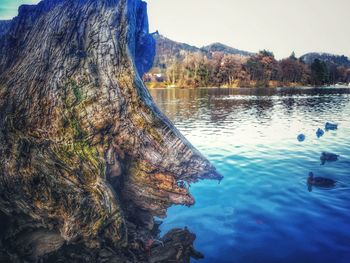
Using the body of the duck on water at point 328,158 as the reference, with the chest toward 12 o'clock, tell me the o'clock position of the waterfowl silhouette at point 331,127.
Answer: The waterfowl silhouette is roughly at 3 o'clock from the duck on water.

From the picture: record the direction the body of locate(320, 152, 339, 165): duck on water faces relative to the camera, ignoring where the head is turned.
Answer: to the viewer's left

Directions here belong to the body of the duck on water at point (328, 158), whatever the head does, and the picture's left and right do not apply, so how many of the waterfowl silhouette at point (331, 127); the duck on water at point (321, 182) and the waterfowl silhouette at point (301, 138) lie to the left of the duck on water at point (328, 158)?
1

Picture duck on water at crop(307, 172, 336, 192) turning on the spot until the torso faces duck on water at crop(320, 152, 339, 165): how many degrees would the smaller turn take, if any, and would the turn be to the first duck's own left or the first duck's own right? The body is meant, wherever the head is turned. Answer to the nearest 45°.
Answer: approximately 90° to the first duck's own right

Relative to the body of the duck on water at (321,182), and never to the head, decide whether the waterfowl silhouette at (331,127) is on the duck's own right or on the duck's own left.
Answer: on the duck's own right

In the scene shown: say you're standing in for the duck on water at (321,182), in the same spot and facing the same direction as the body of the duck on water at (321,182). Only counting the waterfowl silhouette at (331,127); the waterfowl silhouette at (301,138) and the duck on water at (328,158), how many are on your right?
3

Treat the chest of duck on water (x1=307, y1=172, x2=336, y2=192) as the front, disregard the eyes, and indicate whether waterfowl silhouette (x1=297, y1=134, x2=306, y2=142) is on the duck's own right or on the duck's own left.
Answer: on the duck's own right

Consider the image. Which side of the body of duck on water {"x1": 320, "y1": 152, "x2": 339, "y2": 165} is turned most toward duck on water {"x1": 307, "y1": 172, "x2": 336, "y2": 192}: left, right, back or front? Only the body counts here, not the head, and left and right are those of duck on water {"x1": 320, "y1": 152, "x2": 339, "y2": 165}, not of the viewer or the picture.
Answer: left

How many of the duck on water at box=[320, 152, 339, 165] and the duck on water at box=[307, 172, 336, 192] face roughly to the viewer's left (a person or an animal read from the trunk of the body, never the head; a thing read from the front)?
2

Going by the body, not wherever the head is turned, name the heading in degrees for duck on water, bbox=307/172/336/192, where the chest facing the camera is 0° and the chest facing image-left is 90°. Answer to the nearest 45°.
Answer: approximately 90°

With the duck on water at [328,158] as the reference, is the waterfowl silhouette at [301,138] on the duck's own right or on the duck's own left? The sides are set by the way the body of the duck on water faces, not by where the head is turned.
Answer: on the duck's own right
